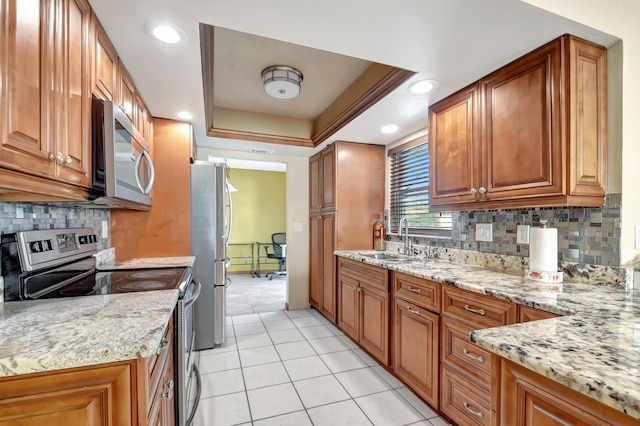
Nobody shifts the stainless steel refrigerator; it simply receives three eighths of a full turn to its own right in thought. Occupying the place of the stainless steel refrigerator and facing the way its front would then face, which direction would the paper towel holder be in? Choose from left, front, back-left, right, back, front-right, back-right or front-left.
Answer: left

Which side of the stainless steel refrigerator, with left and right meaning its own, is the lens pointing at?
right

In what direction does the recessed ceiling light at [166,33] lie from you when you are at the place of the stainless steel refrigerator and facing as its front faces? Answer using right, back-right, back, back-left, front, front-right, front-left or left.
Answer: right

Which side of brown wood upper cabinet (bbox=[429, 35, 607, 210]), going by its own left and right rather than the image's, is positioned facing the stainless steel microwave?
front

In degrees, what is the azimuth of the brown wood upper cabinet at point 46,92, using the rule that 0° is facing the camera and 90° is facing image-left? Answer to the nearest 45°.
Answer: approximately 315°

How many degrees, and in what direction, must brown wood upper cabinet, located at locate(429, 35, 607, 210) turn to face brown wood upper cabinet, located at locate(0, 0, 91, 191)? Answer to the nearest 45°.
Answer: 0° — it already faces it

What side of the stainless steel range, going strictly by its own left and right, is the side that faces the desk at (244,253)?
left

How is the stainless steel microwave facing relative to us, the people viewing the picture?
facing the viewer and to the right of the viewer

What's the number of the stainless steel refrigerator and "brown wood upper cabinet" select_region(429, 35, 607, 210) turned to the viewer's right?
1

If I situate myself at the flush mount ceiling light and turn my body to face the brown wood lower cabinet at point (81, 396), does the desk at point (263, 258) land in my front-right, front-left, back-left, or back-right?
back-right

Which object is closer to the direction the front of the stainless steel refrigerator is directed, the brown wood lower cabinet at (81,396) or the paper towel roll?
the paper towel roll

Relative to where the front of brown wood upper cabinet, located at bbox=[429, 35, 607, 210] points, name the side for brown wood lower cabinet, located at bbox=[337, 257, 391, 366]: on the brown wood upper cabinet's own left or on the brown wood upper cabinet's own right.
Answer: on the brown wood upper cabinet's own right

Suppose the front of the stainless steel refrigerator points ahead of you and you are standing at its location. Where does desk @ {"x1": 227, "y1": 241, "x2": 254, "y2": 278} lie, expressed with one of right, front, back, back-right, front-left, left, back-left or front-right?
left
